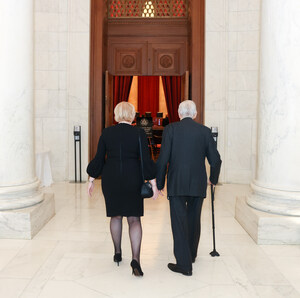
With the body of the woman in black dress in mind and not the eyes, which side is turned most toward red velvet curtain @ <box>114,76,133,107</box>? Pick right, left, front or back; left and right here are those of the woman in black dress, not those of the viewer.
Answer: front

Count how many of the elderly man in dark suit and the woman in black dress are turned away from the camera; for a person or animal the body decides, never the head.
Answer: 2

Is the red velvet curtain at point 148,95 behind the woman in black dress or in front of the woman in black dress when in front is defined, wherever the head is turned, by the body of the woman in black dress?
in front

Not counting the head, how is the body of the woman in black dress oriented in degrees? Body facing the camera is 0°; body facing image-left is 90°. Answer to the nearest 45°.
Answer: approximately 180°

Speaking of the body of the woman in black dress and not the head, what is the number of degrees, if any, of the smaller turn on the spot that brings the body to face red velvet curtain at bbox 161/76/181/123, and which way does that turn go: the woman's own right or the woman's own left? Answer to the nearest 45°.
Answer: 0° — they already face it

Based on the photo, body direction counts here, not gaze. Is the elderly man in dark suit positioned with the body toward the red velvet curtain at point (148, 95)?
yes

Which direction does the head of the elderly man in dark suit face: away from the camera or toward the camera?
away from the camera

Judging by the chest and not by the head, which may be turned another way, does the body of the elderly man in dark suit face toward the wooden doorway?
yes

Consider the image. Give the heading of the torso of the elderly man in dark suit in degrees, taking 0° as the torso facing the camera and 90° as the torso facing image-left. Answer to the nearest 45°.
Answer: approximately 180°

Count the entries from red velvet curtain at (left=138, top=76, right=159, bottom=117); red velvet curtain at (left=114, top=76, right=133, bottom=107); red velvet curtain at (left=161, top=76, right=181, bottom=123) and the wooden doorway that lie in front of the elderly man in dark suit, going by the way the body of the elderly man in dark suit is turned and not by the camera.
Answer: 4

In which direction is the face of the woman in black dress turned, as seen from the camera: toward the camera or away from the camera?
away from the camera
